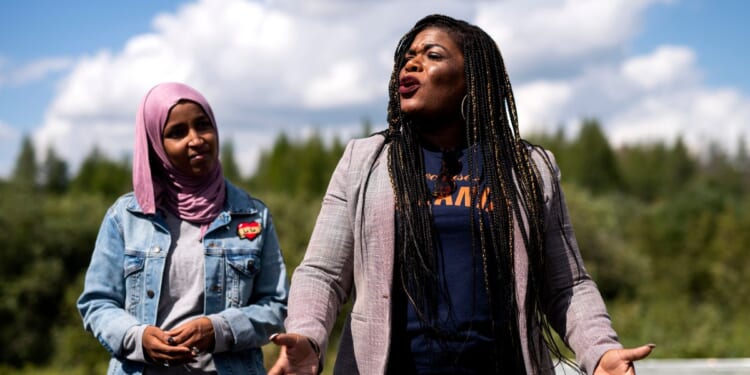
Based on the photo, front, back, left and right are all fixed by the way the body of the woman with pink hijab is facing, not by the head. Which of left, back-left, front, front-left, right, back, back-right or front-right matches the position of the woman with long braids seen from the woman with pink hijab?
front-left

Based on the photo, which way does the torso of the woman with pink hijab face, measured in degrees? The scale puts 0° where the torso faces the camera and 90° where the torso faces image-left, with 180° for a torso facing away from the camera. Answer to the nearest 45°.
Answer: approximately 0°

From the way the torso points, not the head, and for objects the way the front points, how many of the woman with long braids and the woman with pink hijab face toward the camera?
2

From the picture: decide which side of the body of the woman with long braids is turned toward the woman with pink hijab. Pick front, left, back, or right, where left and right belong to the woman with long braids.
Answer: right
